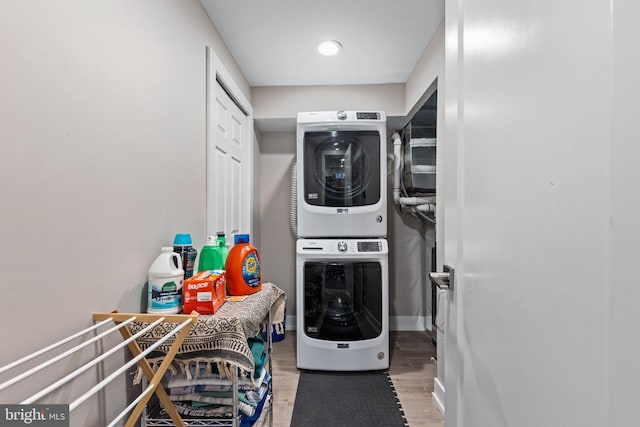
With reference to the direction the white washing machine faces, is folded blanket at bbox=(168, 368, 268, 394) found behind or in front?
in front

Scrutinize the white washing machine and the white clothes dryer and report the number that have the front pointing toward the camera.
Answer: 2

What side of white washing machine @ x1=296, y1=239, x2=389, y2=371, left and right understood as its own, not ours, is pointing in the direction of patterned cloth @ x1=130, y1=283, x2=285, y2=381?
front

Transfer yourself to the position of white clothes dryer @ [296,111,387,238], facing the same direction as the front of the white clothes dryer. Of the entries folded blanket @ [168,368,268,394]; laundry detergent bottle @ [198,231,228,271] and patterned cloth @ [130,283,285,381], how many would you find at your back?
0

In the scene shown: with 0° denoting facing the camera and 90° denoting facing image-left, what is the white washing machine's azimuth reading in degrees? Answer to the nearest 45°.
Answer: approximately 0°

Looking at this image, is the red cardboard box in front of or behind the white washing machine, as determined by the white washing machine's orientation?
in front

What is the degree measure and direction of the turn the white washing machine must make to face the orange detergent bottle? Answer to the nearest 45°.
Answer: approximately 45° to its right

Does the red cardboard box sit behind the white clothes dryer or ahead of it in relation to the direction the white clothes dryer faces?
ahead

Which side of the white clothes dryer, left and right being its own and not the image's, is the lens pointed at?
front

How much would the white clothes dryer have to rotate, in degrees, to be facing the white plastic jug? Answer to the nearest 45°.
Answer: approximately 45° to its right

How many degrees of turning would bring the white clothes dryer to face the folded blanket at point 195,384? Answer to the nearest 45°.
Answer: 0° — it already faces it

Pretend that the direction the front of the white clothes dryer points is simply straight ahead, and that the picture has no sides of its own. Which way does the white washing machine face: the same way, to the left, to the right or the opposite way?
the same way

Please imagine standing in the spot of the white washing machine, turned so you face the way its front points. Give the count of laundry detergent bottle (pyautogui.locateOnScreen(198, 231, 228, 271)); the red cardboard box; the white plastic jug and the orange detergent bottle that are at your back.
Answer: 0
